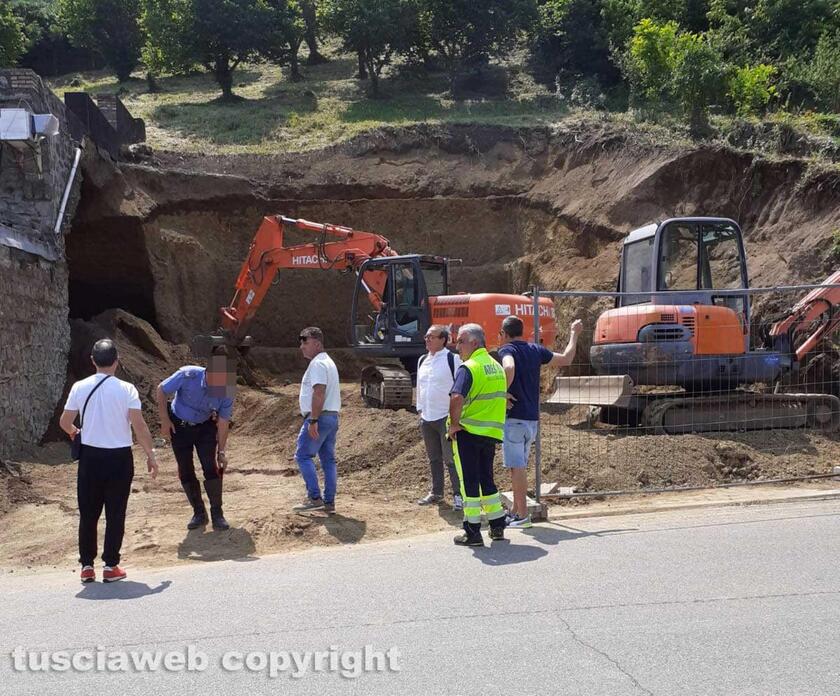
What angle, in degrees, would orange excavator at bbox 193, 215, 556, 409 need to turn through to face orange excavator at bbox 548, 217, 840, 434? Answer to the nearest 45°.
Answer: approximately 135° to its left

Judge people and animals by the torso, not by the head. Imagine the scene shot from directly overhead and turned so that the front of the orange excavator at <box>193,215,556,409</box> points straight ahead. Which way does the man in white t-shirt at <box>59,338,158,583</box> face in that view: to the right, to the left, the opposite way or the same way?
to the right

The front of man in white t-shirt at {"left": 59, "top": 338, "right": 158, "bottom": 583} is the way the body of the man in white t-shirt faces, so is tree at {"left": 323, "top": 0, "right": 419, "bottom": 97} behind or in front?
in front

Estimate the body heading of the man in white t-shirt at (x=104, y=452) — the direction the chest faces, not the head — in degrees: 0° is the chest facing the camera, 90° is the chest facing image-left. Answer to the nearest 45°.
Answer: approximately 180°

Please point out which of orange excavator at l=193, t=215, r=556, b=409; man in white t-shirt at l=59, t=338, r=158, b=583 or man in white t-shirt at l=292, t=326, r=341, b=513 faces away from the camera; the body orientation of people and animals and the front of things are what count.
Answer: man in white t-shirt at l=59, t=338, r=158, b=583

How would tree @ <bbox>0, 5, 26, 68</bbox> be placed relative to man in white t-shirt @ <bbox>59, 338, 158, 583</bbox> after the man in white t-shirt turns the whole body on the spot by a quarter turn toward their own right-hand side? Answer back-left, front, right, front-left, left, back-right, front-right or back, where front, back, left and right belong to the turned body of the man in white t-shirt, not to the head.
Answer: left

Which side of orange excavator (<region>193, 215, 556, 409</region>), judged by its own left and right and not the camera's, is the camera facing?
left

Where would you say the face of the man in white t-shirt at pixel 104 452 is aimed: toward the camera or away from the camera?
away from the camera

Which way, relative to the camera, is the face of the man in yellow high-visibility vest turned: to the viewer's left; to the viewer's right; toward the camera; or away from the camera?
to the viewer's left

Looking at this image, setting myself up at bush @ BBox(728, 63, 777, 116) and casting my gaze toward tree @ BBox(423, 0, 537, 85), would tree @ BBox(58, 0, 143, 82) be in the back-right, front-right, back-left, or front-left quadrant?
front-left

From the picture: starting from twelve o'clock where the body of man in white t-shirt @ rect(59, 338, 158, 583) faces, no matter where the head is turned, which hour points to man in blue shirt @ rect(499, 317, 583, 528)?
The man in blue shirt is roughly at 3 o'clock from the man in white t-shirt.

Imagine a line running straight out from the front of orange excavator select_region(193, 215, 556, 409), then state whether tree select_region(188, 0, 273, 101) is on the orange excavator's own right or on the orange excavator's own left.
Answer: on the orange excavator's own right
